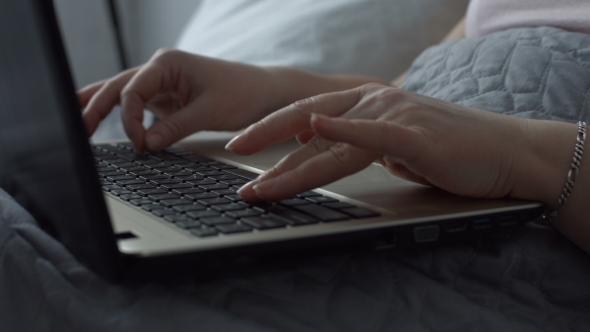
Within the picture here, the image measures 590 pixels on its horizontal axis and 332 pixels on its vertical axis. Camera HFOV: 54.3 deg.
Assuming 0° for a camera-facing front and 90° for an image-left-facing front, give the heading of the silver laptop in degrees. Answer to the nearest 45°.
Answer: approximately 225°

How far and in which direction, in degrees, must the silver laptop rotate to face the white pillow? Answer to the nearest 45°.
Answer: approximately 45° to its left
